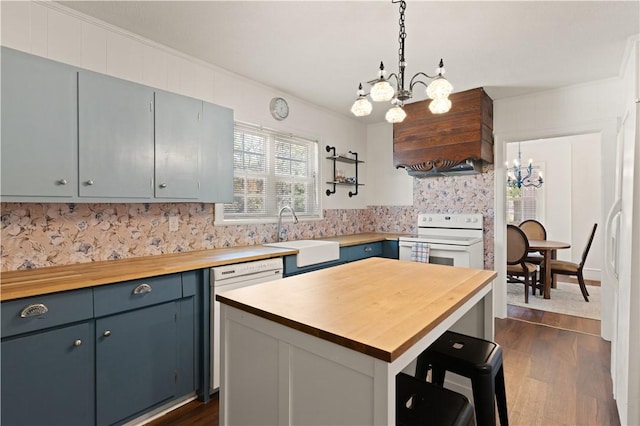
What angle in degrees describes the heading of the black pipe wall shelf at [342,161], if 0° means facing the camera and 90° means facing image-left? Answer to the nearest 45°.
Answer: approximately 315°

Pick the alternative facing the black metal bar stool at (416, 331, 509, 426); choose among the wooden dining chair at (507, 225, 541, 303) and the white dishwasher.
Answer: the white dishwasher

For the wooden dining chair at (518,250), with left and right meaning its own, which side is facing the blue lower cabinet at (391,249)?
back

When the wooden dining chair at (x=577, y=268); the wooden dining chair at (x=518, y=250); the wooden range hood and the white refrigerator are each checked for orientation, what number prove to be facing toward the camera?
1

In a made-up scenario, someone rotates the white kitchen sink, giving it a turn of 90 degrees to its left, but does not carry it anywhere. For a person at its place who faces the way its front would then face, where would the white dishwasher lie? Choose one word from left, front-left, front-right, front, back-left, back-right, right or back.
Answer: back

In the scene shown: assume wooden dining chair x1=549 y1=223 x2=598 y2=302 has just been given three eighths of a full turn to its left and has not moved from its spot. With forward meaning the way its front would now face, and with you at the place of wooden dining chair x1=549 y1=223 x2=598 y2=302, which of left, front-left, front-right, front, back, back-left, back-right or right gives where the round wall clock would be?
right

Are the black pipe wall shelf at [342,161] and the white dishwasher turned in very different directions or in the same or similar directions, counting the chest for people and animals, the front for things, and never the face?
same or similar directions

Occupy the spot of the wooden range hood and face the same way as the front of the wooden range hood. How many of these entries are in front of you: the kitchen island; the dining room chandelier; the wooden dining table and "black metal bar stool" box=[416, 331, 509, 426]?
2

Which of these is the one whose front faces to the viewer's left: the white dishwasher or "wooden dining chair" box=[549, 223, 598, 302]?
the wooden dining chair

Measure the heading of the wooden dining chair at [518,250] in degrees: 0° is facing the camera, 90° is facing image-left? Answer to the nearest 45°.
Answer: approximately 225°

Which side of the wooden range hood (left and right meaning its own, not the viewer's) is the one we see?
front

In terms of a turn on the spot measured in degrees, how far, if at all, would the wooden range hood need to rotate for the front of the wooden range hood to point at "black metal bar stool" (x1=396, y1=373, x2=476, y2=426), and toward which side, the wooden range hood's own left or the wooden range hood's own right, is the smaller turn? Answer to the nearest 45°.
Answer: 0° — it already faces it

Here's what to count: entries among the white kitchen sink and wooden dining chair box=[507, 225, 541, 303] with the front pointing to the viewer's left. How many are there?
0

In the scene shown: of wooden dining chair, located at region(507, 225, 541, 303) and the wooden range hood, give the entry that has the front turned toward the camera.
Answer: the wooden range hood

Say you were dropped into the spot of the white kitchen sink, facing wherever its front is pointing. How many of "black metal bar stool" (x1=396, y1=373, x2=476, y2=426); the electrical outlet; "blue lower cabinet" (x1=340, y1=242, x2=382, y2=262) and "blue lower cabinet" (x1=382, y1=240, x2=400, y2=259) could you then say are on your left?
2

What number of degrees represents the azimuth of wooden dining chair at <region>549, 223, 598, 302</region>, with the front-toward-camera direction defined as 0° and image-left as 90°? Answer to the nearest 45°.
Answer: approximately 90°

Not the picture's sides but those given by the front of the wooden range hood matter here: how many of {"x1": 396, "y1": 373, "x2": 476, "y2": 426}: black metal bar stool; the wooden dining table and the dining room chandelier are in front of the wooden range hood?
1
